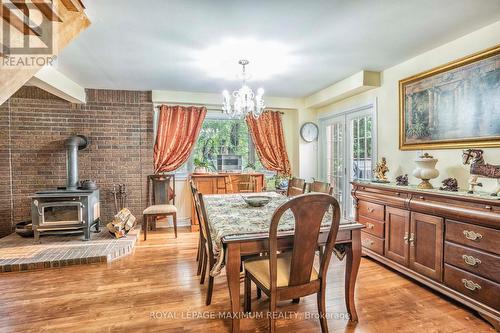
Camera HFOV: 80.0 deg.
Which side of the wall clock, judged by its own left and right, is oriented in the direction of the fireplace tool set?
right

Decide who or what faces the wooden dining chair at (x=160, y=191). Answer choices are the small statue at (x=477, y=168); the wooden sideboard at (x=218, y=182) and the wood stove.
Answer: the small statue

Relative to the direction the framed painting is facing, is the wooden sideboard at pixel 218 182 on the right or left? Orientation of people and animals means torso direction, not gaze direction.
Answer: on its right

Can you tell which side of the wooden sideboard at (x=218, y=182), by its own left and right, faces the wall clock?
left

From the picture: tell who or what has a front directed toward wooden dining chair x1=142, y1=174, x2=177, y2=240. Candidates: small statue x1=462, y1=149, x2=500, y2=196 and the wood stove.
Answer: the small statue

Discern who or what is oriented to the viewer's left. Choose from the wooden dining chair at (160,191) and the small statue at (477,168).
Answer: the small statue

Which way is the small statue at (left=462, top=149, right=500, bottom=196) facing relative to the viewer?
to the viewer's left

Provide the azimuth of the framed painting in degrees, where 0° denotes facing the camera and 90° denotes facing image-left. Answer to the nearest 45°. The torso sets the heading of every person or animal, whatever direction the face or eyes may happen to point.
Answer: approximately 45°
